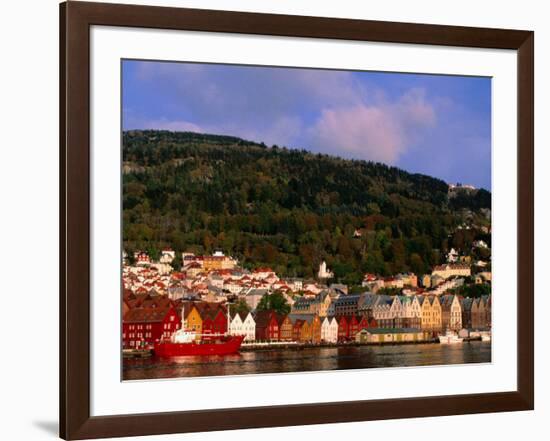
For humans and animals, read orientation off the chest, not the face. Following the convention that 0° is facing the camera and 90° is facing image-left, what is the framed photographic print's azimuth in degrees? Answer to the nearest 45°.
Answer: approximately 315°
